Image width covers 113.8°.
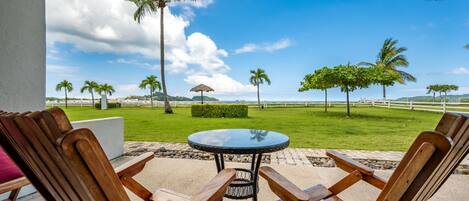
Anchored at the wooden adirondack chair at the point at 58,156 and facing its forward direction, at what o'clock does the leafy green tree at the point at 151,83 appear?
The leafy green tree is roughly at 11 o'clock from the wooden adirondack chair.

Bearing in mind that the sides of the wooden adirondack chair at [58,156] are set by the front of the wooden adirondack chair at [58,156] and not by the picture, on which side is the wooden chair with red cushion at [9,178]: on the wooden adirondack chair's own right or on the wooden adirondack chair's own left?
on the wooden adirondack chair's own left

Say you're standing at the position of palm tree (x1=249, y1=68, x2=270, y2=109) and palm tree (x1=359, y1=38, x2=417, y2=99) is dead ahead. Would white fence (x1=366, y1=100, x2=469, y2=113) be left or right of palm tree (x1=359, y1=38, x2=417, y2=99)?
right

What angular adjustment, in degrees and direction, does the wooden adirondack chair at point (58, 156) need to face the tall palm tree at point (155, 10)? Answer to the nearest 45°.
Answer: approximately 45° to its left

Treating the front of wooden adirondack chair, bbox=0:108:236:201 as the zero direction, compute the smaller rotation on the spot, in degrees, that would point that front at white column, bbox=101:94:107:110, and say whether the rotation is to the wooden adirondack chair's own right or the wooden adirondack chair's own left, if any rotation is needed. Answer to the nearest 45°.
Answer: approximately 45° to the wooden adirondack chair's own left

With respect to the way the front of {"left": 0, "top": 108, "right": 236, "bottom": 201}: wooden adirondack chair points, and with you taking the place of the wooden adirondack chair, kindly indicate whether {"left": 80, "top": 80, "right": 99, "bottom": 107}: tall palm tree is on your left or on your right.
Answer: on your left

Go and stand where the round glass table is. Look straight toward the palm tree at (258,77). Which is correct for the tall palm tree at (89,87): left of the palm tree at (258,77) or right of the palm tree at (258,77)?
left

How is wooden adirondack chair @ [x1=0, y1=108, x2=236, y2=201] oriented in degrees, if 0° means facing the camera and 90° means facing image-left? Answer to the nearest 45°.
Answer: approximately 225°

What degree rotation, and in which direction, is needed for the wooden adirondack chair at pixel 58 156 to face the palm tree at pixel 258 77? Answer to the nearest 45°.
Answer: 0° — it already faces it
